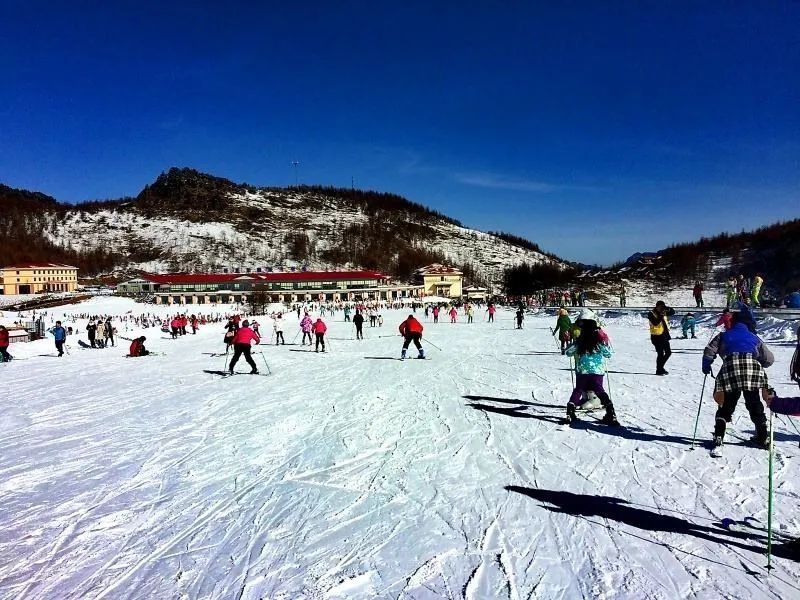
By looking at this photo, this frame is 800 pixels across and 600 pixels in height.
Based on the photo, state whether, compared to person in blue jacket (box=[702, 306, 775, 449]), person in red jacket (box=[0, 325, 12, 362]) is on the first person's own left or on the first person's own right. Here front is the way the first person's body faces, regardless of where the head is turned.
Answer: on the first person's own left

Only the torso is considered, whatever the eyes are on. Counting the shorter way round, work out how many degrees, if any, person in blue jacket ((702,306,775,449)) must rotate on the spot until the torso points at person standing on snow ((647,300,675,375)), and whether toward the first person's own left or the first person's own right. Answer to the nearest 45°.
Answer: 0° — they already face them

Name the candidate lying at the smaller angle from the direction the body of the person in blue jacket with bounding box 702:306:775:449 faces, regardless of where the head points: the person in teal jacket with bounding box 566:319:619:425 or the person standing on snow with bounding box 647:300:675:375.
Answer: the person standing on snow

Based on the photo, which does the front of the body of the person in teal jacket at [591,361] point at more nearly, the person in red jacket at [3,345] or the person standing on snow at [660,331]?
the person standing on snow

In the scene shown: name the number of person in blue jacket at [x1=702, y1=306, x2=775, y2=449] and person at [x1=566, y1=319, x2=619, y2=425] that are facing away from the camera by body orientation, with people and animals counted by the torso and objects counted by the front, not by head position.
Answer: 2

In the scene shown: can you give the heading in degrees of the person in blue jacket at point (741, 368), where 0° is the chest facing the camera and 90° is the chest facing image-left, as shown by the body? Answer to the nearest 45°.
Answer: approximately 180°

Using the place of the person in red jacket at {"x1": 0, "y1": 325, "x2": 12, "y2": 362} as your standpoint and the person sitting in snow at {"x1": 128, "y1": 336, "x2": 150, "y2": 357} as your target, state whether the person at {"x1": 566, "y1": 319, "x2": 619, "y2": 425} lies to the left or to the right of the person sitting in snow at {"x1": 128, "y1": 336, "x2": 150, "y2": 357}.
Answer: right

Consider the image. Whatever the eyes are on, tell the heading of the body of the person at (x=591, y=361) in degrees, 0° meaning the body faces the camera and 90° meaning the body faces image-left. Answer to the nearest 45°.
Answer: approximately 180°

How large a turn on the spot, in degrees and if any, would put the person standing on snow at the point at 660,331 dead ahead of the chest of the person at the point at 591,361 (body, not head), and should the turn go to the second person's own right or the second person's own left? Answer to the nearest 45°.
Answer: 0° — they already face them

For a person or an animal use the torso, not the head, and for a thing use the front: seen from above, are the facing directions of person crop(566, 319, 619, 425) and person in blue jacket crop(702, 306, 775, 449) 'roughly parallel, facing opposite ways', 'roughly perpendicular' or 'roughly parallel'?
roughly parallel

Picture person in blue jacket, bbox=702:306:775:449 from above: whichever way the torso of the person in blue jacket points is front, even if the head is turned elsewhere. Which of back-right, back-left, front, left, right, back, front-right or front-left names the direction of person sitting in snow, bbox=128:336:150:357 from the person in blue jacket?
left
